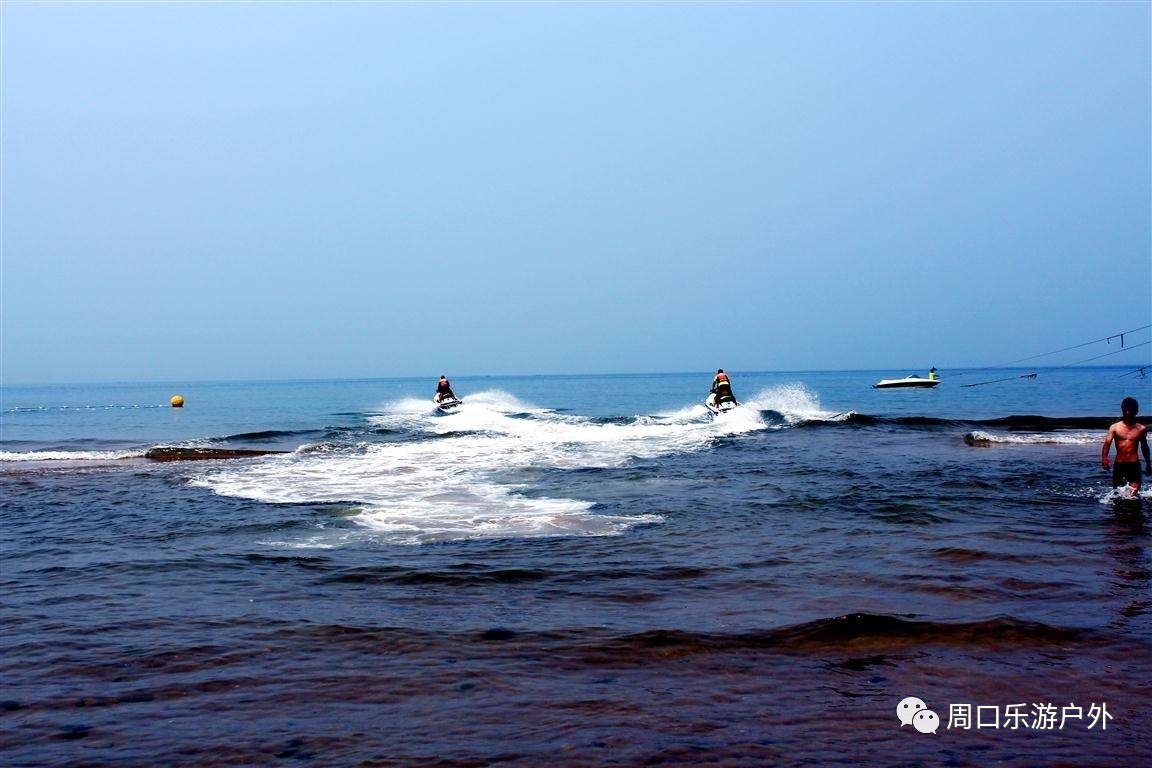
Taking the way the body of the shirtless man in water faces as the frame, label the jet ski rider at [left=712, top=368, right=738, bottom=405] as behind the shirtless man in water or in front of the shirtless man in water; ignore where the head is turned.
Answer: behind

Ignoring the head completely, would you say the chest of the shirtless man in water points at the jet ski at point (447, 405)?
no

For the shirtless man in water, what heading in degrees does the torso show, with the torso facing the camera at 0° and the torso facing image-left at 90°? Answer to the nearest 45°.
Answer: approximately 0°

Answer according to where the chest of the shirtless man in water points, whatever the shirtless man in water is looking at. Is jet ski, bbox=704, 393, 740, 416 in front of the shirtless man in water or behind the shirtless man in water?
behind
